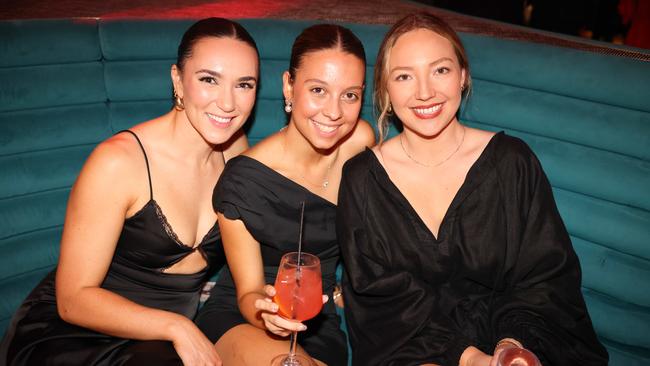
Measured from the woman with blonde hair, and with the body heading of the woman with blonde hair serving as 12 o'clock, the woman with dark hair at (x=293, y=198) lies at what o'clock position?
The woman with dark hair is roughly at 3 o'clock from the woman with blonde hair.

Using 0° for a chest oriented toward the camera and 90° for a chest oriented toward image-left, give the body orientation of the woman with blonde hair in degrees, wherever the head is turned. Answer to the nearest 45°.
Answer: approximately 0°

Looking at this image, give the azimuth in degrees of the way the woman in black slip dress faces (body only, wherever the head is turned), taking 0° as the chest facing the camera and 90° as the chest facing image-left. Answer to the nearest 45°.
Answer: approximately 315°

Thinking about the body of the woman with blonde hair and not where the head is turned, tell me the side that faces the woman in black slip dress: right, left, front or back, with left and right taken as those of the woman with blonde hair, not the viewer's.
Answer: right

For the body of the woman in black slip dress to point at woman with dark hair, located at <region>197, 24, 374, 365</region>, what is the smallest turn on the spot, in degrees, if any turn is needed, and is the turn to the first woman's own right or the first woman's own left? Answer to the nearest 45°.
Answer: approximately 45° to the first woman's own left

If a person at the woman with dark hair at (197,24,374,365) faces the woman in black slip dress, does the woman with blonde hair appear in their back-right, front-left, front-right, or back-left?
back-left
